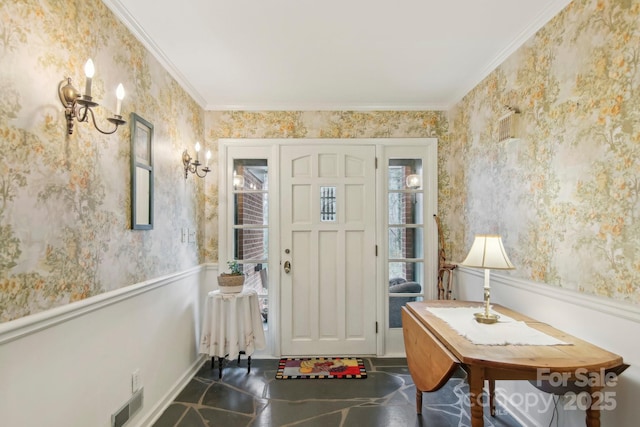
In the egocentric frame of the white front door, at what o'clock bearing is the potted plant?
The potted plant is roughly at 2 o'clock from the white front door.

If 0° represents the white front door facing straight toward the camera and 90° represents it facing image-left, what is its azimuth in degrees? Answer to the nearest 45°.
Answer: approximately 0°

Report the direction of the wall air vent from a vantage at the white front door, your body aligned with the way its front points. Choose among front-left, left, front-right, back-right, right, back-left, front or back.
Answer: front-right

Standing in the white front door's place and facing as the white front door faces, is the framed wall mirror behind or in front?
in front

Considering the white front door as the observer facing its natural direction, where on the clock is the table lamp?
The table lamp is roughly at 11 o'clock from the white front door.

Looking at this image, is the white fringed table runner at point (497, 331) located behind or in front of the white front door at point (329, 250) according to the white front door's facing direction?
in front

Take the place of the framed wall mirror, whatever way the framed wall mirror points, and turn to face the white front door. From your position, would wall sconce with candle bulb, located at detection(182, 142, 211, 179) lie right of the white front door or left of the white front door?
left
